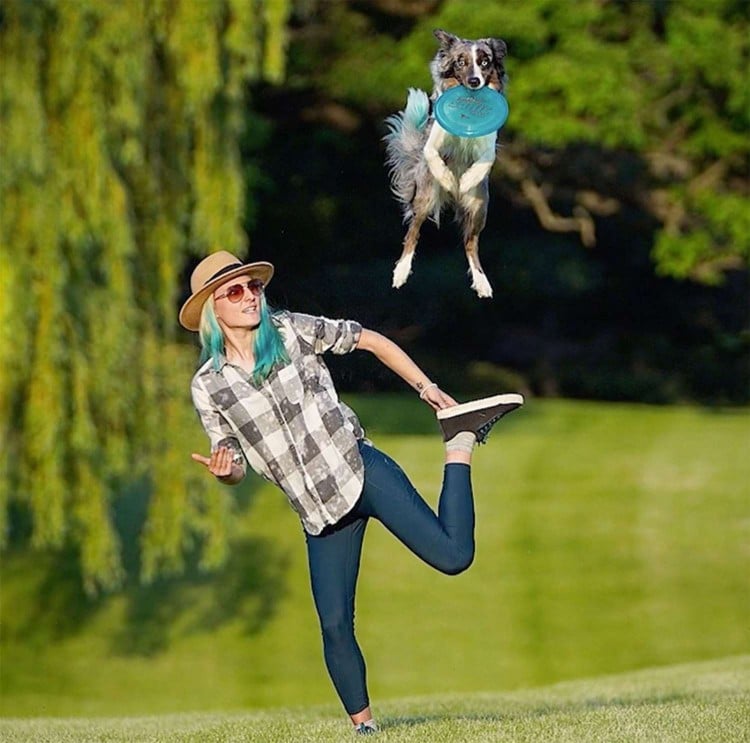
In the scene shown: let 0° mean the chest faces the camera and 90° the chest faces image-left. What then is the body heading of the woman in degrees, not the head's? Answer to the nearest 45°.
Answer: approximately 0°
